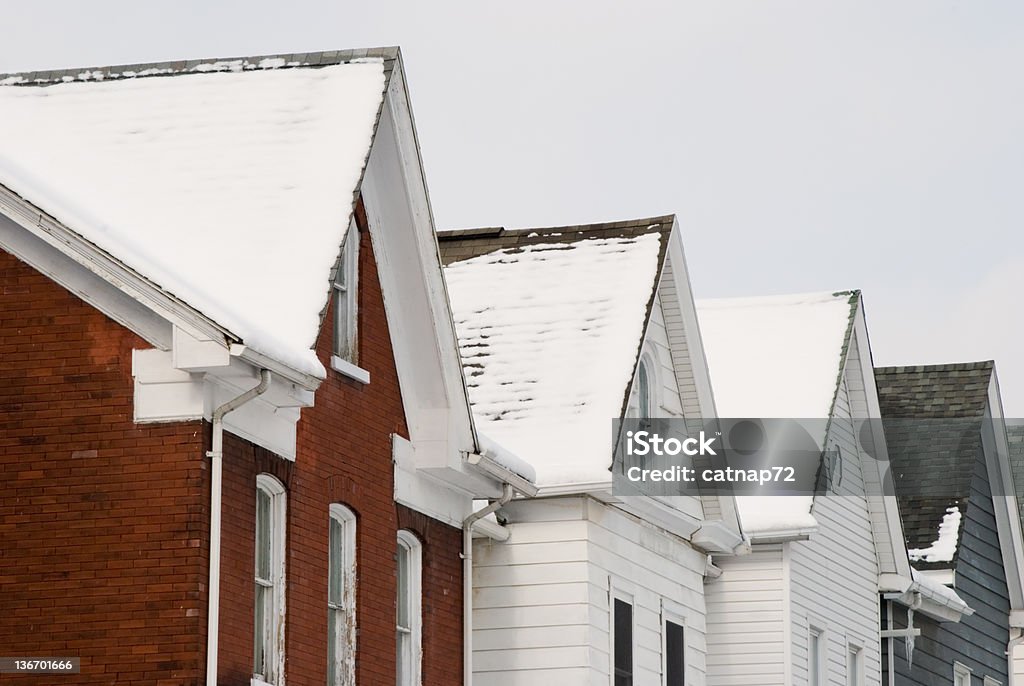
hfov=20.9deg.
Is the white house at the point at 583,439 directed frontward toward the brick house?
no

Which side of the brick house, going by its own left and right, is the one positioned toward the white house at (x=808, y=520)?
left

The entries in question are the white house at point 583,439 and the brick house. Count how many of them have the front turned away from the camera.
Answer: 0

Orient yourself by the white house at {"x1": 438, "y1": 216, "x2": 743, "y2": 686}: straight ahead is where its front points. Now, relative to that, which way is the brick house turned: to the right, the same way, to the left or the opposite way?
the same way

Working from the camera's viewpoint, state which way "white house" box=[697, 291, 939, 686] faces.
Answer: facing the viewer and to the right of the viewer

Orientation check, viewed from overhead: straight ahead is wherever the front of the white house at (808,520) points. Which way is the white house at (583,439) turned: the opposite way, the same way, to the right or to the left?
the same way

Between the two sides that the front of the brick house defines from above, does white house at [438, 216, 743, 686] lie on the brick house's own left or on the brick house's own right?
on the brick house's own left

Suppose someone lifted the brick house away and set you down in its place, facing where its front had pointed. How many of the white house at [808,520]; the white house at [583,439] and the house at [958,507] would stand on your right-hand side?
0

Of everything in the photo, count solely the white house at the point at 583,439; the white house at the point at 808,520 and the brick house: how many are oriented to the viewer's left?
0

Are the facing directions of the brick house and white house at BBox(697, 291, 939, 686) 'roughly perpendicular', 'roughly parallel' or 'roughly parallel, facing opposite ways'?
roughly parallel

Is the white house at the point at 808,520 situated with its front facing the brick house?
no

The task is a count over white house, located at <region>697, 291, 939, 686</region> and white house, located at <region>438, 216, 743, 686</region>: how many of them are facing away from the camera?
0

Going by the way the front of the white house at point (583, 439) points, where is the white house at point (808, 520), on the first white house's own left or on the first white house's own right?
on the first white house's own left
